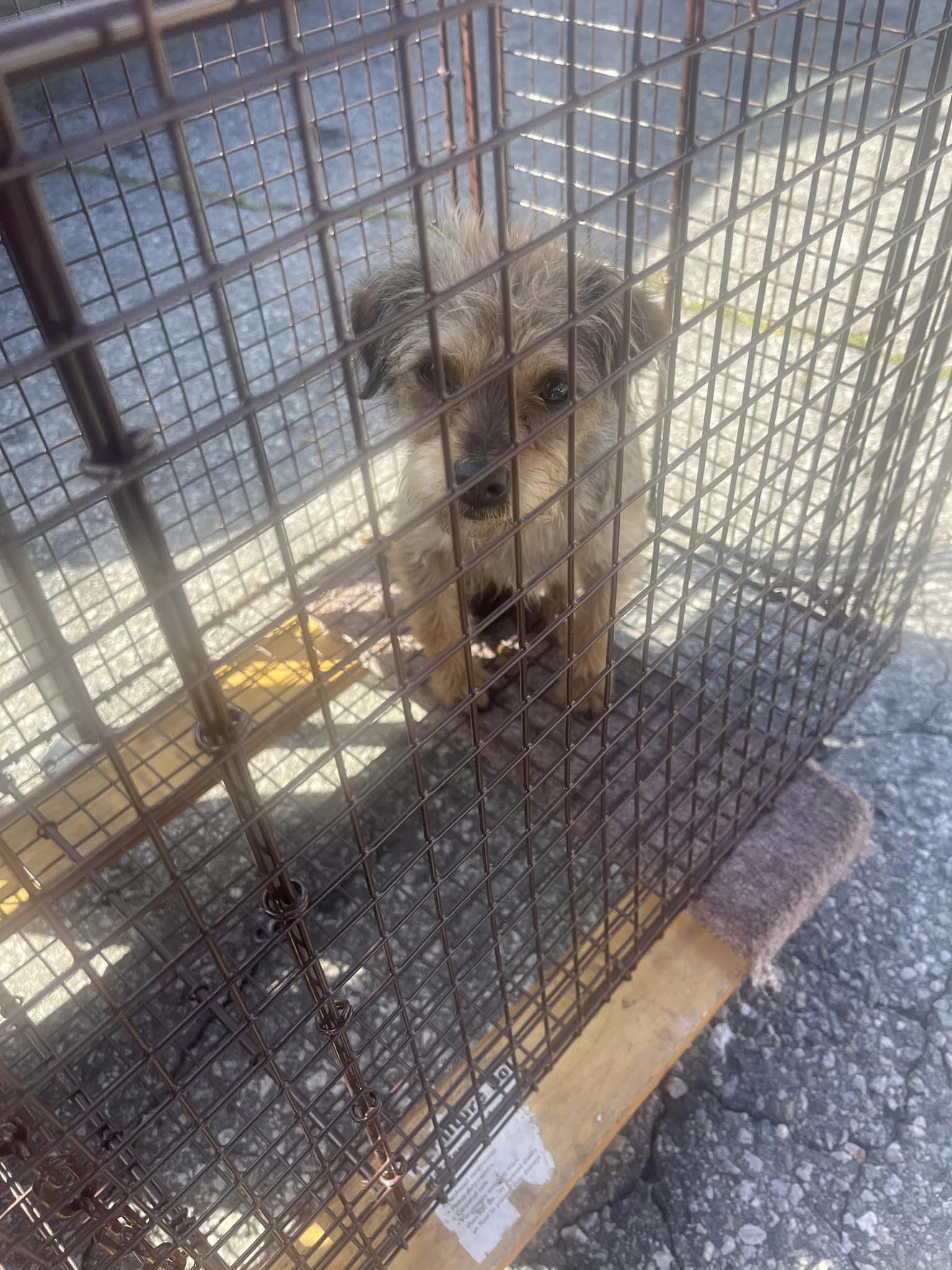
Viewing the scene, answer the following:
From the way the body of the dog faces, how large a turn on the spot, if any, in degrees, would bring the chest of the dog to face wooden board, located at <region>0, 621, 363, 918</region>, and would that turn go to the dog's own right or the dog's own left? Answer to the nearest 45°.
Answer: approximately 45° to the dog's own right

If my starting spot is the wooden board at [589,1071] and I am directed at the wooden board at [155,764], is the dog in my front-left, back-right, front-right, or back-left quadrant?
front-right

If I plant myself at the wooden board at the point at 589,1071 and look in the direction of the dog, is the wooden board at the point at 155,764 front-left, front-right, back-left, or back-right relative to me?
front-left

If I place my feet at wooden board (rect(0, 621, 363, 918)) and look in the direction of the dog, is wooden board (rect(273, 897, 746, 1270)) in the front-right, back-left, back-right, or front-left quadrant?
front-right

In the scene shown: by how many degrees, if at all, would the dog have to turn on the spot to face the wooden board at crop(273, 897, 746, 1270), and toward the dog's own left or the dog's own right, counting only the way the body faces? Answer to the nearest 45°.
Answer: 0° — it already faces it

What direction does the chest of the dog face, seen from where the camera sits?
toward the camera
